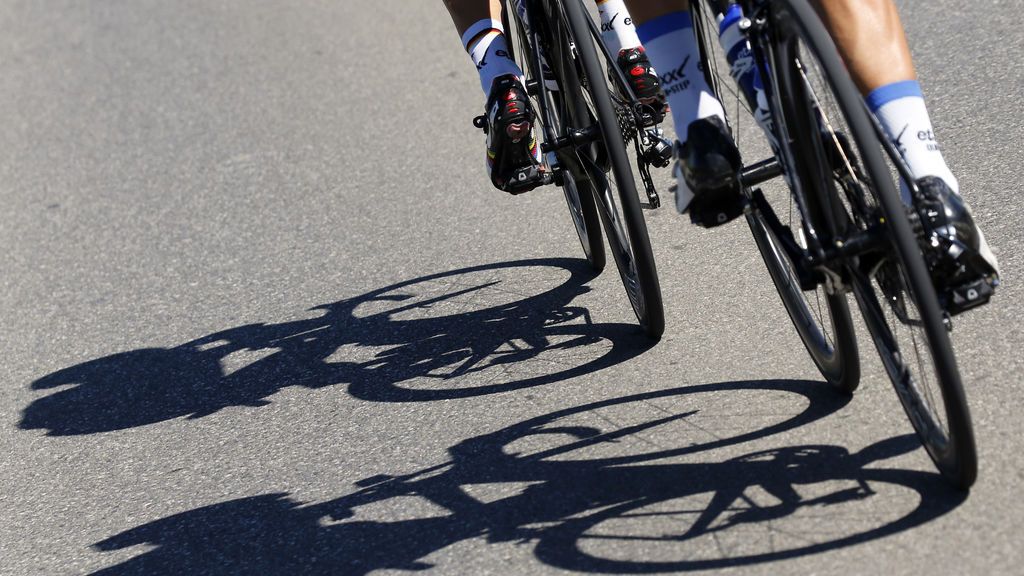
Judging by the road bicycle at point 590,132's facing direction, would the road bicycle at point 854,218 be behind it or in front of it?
behind

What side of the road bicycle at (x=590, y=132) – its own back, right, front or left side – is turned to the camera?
back
